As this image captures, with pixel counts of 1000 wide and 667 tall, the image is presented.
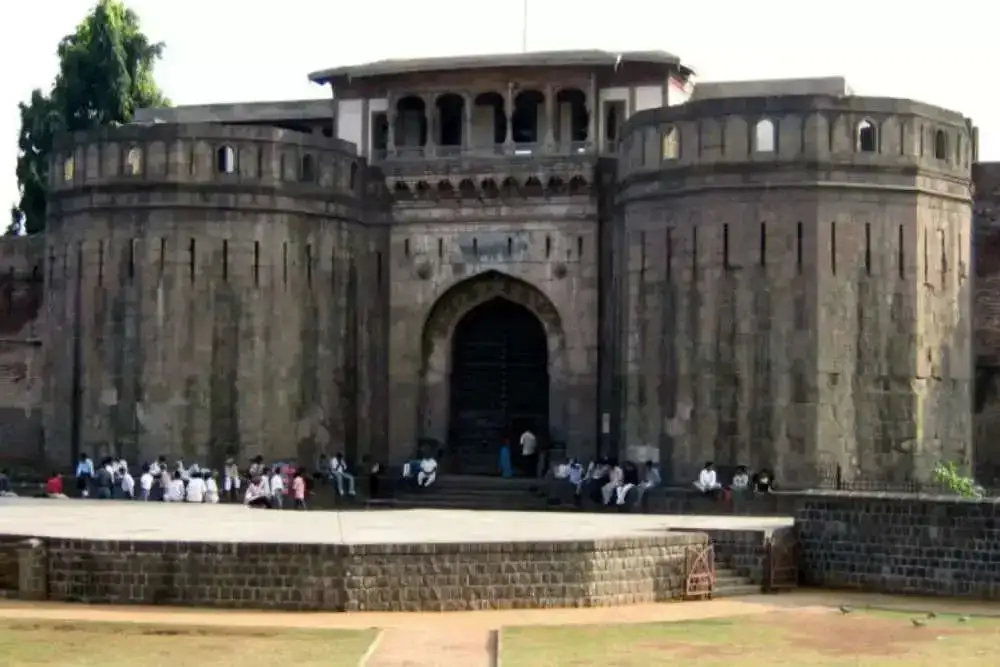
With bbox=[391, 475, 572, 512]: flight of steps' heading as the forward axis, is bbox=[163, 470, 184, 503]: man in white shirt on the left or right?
on its right

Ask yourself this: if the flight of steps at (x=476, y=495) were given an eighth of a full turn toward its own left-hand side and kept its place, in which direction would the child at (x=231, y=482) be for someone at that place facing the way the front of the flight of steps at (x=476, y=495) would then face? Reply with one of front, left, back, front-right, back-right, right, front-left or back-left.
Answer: back-right

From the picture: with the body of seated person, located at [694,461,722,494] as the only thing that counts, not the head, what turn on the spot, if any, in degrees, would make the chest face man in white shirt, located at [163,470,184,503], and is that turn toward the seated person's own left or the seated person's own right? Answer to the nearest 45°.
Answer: approximately 90° to the seated person's own right

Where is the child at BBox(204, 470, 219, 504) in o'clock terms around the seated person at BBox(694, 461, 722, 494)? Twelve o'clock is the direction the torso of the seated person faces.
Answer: The child is roughly at 3 o'clock from the seated person.

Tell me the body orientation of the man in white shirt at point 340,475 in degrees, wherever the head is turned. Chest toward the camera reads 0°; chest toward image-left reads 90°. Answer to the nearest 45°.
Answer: approximately 315°
